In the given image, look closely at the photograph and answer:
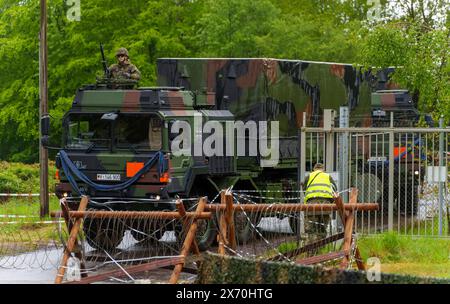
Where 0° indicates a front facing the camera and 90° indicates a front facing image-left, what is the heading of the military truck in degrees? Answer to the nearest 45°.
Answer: approximately 45°

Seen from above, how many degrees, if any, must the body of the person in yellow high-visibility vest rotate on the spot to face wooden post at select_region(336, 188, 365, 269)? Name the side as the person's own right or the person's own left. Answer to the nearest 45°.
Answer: approximately 180°

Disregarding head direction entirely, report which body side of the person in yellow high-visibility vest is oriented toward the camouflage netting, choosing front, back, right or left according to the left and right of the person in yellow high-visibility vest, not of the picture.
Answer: back

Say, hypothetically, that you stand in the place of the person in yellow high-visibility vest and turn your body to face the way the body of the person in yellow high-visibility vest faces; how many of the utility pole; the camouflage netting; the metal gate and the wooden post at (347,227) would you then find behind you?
2

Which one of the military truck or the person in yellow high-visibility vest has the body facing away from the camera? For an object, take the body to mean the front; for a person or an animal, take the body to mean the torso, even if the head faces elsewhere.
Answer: the person in yellow high-visibility vest

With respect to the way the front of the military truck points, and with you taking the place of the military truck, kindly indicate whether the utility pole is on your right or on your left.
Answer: on your right

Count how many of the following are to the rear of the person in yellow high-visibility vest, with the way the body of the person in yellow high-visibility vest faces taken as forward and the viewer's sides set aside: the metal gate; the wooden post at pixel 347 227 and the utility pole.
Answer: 1

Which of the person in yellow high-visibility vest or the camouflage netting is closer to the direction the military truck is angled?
the camouflage netting

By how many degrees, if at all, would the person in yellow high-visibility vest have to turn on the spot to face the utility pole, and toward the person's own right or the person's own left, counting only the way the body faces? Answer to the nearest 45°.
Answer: approximately 45° to the person's own left

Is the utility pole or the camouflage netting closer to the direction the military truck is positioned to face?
the camouflage netting

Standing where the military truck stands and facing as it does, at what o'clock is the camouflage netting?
The camouflage netting is roughly at 10 o'clock from the military truck.

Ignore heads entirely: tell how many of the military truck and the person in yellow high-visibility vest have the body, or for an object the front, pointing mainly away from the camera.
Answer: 1

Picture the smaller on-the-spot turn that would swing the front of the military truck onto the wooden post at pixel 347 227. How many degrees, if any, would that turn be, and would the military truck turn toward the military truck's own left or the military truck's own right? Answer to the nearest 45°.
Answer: approximately 90° to the military truck's own left

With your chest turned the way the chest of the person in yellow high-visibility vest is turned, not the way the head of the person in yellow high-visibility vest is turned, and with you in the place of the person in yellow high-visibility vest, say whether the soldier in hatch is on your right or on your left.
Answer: on your left

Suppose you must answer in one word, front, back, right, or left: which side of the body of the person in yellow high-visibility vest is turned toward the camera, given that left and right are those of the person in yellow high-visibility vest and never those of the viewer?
back

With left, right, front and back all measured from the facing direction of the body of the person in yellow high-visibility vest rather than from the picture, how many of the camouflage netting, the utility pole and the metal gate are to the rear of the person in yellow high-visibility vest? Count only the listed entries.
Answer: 1
